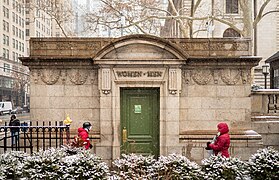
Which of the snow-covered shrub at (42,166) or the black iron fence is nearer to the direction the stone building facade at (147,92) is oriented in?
the snow-covered shrub

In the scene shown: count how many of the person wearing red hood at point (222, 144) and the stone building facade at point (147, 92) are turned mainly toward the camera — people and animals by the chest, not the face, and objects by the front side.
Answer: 1

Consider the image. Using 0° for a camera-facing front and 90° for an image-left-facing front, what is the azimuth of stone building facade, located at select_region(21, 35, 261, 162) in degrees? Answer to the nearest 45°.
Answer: approximately 0°

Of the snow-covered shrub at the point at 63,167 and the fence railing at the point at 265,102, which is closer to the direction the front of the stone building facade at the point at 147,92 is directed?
the snow-covered shrub

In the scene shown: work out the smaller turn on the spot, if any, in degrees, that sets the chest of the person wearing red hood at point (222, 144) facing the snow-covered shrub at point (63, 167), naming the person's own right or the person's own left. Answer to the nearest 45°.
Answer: approximately 45° to the person's own left

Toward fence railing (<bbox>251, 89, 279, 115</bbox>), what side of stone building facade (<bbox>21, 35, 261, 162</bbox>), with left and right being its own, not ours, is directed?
left

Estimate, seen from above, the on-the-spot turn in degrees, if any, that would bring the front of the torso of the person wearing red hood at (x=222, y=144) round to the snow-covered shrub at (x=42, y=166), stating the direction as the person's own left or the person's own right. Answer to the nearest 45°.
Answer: approximately 45° to the person's own left

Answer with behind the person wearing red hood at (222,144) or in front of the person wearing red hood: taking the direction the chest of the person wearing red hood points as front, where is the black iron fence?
in front

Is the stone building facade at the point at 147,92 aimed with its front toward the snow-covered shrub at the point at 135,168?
yes

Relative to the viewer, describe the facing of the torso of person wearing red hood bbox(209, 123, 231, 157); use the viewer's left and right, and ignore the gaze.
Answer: facing to the left of the viewer

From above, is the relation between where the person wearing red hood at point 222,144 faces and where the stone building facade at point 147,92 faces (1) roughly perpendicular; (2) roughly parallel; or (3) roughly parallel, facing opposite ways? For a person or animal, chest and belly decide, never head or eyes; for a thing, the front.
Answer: roughly perpendicular
